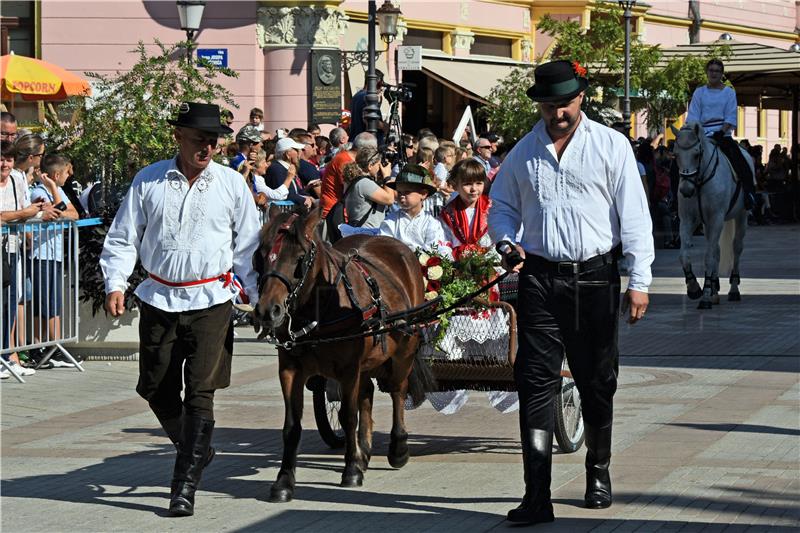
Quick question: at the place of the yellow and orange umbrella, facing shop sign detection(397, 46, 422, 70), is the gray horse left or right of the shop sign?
right

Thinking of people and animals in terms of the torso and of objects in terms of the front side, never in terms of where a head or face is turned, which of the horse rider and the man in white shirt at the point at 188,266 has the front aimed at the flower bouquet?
the horse rider

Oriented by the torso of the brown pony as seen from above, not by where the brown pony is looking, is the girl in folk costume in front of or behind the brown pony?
behind

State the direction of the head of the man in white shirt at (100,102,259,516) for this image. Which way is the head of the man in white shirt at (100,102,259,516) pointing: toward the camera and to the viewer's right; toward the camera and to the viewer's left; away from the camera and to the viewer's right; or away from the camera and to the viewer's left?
toward the camera and to the viewer's right

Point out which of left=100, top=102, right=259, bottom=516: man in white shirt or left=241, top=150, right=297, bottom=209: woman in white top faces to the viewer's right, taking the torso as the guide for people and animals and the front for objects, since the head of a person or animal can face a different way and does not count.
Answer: the woman in white top

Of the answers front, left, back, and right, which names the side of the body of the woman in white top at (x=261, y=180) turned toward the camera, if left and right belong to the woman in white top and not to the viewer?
right

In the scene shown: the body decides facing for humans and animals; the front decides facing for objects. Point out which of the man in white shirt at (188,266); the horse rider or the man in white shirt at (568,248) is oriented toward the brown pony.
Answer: the horse rider

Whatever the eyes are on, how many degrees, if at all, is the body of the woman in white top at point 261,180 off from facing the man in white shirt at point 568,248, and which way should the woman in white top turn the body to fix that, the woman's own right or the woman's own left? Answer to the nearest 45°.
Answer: approximately 90° to the woman's own right

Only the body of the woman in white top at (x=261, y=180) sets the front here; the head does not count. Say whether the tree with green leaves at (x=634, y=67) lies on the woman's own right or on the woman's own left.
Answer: on the woman's own left

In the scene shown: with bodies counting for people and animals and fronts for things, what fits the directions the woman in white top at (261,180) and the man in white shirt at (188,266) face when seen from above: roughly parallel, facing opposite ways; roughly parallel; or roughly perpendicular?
roughly perpendicular
